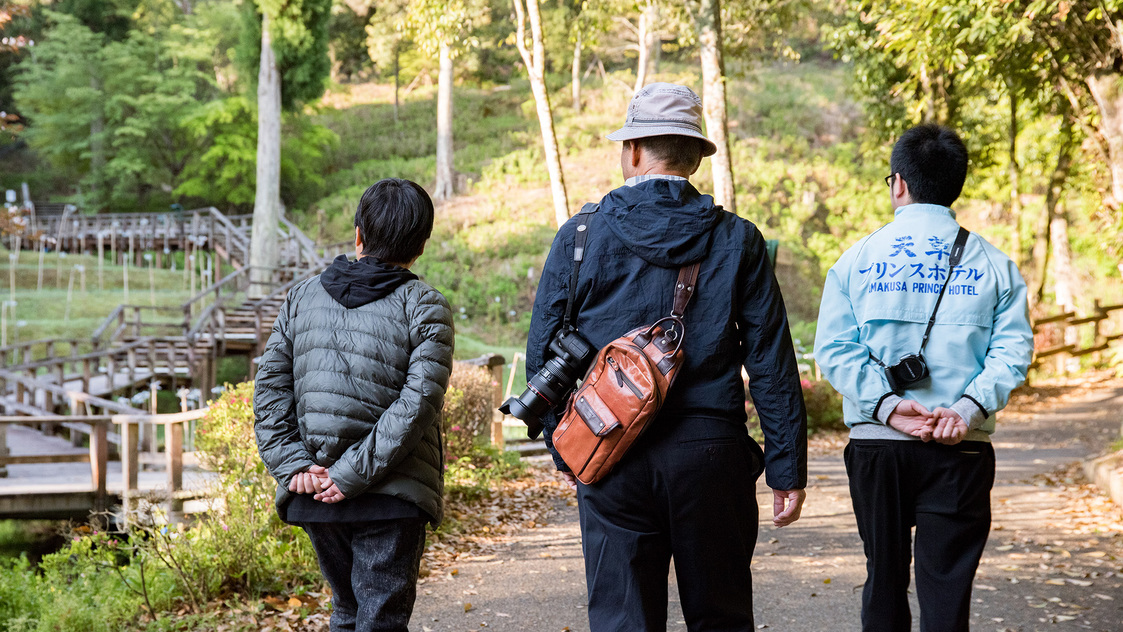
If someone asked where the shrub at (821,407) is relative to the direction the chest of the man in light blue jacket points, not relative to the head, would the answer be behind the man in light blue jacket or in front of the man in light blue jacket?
in front

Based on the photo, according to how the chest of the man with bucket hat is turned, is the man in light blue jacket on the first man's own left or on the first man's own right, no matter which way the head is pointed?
on the first man's own right

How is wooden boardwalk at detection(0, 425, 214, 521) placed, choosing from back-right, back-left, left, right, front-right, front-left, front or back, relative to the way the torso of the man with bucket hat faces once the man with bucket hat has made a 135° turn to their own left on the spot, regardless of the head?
right

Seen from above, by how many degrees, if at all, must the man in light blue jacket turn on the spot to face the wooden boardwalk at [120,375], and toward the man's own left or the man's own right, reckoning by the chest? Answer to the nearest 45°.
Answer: approximately 45° to the man's own left

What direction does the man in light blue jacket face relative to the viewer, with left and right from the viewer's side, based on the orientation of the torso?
facing away from the viewer

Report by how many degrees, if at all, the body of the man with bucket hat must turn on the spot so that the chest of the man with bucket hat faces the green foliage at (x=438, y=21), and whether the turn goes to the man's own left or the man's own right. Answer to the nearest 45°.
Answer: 0° — they already face it

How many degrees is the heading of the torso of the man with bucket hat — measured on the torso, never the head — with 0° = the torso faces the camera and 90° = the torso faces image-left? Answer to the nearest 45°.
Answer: approximately 180°

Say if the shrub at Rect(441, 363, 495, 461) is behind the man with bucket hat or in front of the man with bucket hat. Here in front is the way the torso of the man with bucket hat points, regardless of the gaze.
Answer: in front

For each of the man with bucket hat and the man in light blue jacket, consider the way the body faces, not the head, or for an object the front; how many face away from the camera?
2
